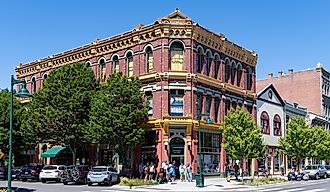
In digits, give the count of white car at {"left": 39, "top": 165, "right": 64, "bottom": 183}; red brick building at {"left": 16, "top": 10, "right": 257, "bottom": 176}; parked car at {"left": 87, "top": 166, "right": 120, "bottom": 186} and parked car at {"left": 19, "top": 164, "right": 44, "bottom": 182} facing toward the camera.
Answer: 1

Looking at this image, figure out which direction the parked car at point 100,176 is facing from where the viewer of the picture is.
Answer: facing away from the viewer and to the right of the viewer

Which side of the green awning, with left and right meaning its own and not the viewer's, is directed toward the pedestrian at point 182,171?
left

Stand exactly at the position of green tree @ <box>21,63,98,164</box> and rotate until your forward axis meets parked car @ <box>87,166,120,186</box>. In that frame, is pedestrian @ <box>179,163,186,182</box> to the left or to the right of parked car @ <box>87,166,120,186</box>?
left

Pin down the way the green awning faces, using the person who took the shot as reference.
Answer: facing the viewer and to the left of the viewer

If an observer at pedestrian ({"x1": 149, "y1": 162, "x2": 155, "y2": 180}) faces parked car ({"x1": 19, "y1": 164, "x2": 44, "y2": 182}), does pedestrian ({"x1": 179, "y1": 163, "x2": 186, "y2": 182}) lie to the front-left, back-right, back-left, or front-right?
back-left

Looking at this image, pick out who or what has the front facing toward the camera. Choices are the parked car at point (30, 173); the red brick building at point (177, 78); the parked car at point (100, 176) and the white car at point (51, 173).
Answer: the red brick building
